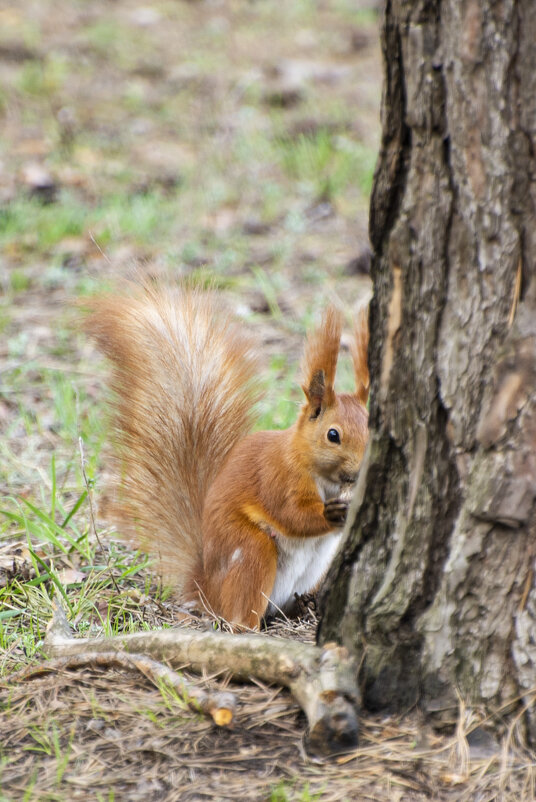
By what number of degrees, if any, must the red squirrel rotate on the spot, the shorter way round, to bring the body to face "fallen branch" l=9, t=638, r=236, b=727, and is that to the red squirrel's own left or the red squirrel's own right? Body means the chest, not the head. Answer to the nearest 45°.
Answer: approximately 45° to the red squirrel's own right

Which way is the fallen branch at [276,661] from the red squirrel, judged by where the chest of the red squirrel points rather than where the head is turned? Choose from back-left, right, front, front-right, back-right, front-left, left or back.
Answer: front-right

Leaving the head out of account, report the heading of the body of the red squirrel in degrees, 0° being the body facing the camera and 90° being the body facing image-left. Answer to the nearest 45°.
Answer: approximately 315°

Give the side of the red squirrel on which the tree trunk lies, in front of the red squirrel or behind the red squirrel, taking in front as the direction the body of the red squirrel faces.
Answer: in front
